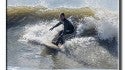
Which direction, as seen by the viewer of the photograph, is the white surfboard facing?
facing to the left of the viewer
